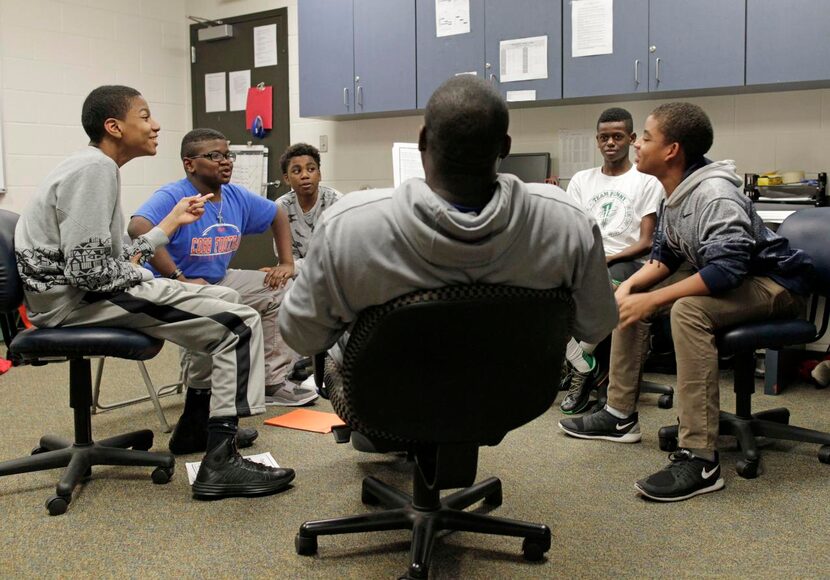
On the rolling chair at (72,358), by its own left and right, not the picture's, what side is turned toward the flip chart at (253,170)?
left

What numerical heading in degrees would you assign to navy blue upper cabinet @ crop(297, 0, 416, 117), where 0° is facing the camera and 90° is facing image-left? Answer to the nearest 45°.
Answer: approximately 0°

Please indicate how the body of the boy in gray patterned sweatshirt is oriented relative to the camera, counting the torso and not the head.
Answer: to the viewer's right

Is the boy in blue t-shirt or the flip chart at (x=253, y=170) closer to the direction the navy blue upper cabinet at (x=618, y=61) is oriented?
the boy in blue t-shirt

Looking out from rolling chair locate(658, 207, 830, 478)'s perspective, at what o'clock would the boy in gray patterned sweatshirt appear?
The boy in gray patterned sweatshirt is roughly at 11 o'clock from the rolling chair.

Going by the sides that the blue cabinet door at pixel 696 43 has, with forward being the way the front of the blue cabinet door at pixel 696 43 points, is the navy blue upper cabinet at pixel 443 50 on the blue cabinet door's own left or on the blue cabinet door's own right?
on the blue cabinet door's own right

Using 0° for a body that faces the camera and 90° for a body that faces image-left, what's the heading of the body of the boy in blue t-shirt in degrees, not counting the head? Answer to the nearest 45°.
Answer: approximately 315°

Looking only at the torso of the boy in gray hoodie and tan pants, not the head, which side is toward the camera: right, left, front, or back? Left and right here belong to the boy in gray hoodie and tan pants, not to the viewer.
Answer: left

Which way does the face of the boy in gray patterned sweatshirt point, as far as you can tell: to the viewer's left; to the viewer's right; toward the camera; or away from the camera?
to the viewer's right

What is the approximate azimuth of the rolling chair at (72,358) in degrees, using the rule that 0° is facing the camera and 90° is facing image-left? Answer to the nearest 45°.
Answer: approximately 270°
